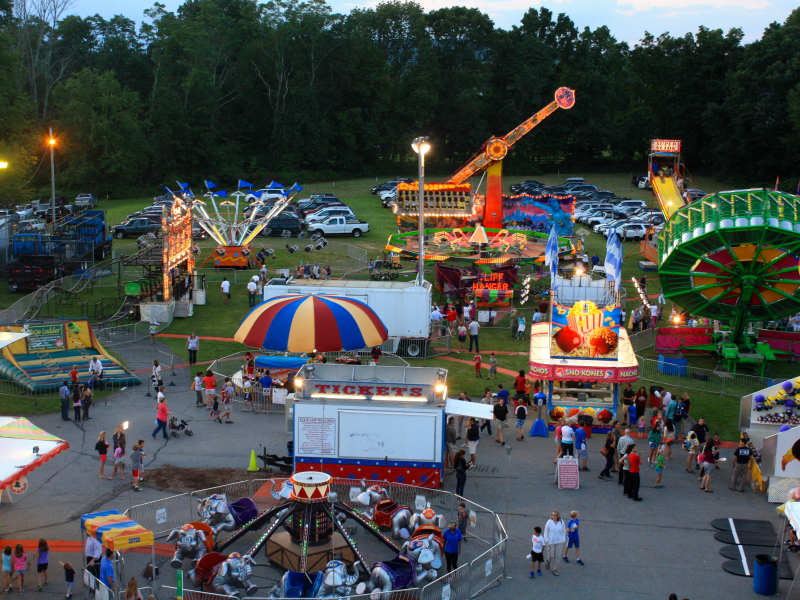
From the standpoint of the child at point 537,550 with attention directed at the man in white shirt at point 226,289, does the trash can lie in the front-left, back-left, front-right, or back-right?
back-right

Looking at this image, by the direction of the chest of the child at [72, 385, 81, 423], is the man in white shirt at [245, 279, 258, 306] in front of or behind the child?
in front

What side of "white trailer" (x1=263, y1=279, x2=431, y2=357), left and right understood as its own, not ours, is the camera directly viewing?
left

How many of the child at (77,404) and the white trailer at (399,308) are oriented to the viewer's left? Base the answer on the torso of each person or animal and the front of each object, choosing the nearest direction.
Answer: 1

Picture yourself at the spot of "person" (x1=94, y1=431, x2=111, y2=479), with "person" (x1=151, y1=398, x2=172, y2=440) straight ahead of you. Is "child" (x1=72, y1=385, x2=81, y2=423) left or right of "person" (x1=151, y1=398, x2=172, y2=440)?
left

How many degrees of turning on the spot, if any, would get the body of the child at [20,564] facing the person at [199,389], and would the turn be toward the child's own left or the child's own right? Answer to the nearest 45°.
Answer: approximately 45° to the child's own right

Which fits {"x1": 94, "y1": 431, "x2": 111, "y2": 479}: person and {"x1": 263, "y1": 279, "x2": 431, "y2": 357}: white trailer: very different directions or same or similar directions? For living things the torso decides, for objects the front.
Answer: very different directions

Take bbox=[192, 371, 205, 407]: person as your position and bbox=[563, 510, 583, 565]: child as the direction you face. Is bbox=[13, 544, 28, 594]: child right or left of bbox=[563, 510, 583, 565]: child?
right

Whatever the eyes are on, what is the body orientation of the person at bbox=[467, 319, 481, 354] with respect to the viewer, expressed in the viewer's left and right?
facing away from the viewer
